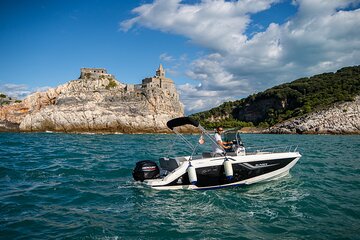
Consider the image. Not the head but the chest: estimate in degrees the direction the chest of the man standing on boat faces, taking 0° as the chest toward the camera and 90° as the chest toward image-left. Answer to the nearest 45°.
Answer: approximately 270°

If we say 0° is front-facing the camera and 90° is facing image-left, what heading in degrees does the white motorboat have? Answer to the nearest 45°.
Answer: approximately 270°
